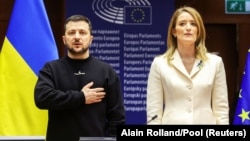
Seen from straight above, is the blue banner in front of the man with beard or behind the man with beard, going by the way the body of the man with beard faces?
behind

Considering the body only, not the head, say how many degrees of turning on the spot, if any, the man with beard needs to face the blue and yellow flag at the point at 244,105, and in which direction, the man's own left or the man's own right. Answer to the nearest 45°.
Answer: approximately 135° to the man's own left

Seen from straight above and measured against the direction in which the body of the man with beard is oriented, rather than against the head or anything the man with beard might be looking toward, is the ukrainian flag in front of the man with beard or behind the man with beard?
behind

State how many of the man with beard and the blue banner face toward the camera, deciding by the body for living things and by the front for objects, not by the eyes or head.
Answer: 2

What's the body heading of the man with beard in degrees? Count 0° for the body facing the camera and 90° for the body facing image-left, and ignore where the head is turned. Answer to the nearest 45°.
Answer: approximately 0°

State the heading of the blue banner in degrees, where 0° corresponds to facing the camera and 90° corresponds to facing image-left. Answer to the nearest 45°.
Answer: approximately 0°

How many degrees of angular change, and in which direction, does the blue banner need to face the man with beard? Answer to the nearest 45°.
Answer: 0° — it already faces them
